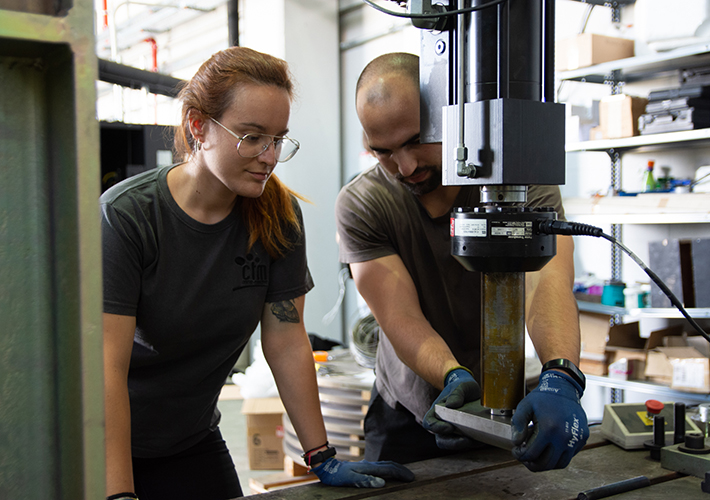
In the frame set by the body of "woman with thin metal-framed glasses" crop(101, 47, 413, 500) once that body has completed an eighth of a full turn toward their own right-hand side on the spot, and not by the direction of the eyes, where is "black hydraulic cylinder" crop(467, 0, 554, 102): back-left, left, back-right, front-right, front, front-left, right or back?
front-left

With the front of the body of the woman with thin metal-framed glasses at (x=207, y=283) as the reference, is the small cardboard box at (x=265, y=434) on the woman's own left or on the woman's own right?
on the woman's own left

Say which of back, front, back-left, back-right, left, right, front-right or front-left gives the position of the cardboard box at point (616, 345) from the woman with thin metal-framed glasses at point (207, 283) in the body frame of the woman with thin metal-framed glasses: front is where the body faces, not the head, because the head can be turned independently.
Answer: left

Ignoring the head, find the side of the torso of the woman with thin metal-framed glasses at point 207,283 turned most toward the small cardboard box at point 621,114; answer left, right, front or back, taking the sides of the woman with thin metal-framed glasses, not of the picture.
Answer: left

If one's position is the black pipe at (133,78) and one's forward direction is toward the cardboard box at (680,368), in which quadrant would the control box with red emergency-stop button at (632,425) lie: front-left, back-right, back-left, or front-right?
front-right

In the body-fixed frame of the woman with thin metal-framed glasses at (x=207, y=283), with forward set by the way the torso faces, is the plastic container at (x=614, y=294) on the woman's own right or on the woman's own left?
on the woman's own left

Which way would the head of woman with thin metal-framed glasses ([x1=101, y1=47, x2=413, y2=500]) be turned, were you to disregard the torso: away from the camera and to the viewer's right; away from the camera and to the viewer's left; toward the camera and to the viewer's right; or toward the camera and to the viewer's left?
toward the camera and to the viewer's right

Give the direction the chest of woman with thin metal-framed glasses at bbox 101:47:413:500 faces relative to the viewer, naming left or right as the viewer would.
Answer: facing the viewer and to the right of the viewer

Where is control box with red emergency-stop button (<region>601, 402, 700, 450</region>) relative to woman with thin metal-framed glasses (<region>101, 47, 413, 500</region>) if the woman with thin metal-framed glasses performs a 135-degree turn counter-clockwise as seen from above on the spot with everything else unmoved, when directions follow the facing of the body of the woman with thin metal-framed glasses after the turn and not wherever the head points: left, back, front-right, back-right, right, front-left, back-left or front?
right

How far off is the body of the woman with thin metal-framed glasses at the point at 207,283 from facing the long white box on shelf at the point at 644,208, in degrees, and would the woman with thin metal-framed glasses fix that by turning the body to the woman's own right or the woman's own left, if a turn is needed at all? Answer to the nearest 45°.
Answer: approximately 90° to the woman's own left

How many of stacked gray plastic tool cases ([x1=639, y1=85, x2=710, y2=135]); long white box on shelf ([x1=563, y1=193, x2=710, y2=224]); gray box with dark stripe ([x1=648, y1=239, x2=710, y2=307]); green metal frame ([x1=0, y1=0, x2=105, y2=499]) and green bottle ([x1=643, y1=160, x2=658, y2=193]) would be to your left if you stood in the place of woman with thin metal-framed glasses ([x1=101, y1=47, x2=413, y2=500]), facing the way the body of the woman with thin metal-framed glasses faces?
4
